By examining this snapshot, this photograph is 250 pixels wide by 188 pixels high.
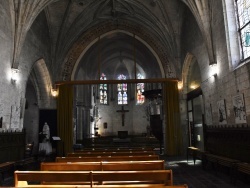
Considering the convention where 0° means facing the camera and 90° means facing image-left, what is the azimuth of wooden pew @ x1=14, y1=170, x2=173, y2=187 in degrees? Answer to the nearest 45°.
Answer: approximately 180°

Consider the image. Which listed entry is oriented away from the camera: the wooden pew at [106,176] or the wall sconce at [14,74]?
the wooden pew

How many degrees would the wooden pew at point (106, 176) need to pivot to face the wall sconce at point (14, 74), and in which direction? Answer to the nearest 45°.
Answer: approximately 45° to its left

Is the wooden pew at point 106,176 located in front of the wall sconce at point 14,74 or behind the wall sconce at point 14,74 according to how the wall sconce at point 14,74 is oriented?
in front

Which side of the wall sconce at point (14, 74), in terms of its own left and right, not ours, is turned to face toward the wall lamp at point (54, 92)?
left

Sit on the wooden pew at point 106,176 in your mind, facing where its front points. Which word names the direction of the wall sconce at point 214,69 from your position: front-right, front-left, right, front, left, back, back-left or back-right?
front-right

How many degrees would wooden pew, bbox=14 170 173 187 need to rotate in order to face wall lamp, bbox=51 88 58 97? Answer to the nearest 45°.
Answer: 0° — it already faces it

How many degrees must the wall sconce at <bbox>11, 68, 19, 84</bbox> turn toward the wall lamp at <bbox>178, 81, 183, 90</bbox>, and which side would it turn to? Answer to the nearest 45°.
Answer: approximately 45° to its left

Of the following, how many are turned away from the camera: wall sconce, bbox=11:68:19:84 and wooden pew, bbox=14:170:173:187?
1

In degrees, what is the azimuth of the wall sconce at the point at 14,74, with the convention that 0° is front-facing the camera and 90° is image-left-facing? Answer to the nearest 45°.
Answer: approximately 315°

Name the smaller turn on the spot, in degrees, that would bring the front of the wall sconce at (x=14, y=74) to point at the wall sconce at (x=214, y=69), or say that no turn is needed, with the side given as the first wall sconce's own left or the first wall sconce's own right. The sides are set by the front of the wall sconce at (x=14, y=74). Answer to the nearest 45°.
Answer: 0° — it already faces it

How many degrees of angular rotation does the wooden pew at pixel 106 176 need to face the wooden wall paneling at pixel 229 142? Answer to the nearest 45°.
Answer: approximately 45° to its right
